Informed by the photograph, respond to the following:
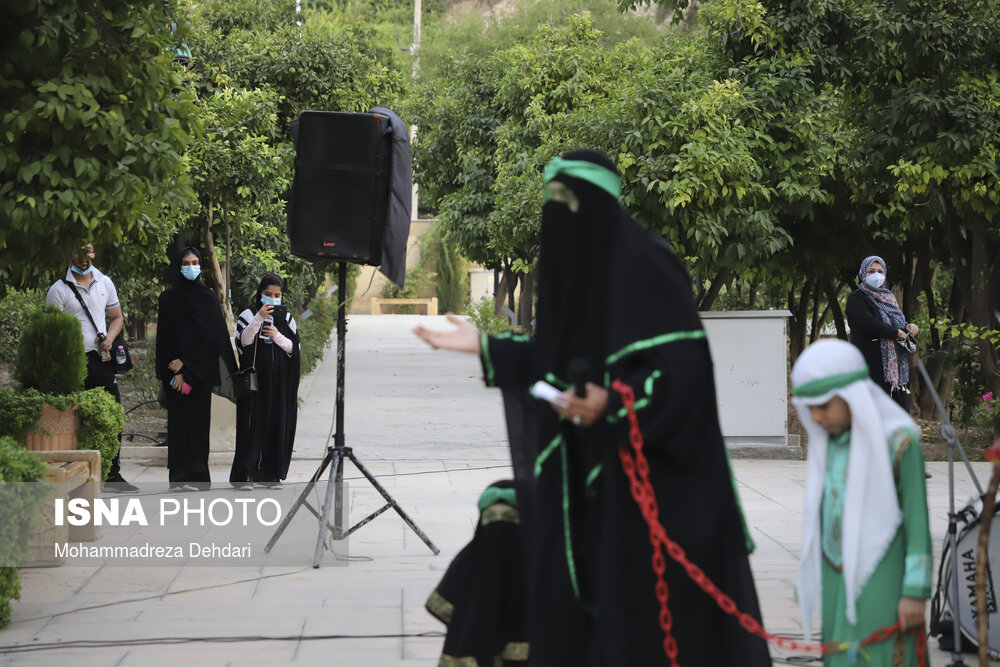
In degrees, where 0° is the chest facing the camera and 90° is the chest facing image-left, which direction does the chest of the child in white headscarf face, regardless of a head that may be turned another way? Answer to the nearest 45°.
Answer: approximately 45°

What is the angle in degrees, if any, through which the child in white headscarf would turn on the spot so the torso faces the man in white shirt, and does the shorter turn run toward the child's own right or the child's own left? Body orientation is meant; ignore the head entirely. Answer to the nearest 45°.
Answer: approximately 90° to the child's own right

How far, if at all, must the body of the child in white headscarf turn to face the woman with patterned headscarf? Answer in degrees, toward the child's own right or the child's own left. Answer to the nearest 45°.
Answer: approximately 135° to the child's own right

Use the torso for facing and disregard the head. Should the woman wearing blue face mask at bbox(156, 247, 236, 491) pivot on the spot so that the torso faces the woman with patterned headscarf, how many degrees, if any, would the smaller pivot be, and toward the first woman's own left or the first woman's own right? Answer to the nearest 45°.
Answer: approximately 90° to the first woman's own left

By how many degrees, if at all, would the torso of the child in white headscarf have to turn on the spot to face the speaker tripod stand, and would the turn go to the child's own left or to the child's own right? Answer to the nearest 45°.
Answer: approximately 90° to the child's own right

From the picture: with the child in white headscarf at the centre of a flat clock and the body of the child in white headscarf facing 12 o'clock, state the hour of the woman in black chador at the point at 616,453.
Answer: The woman in black chador is roughly at 1 o'clock from the child in white headscarf.
